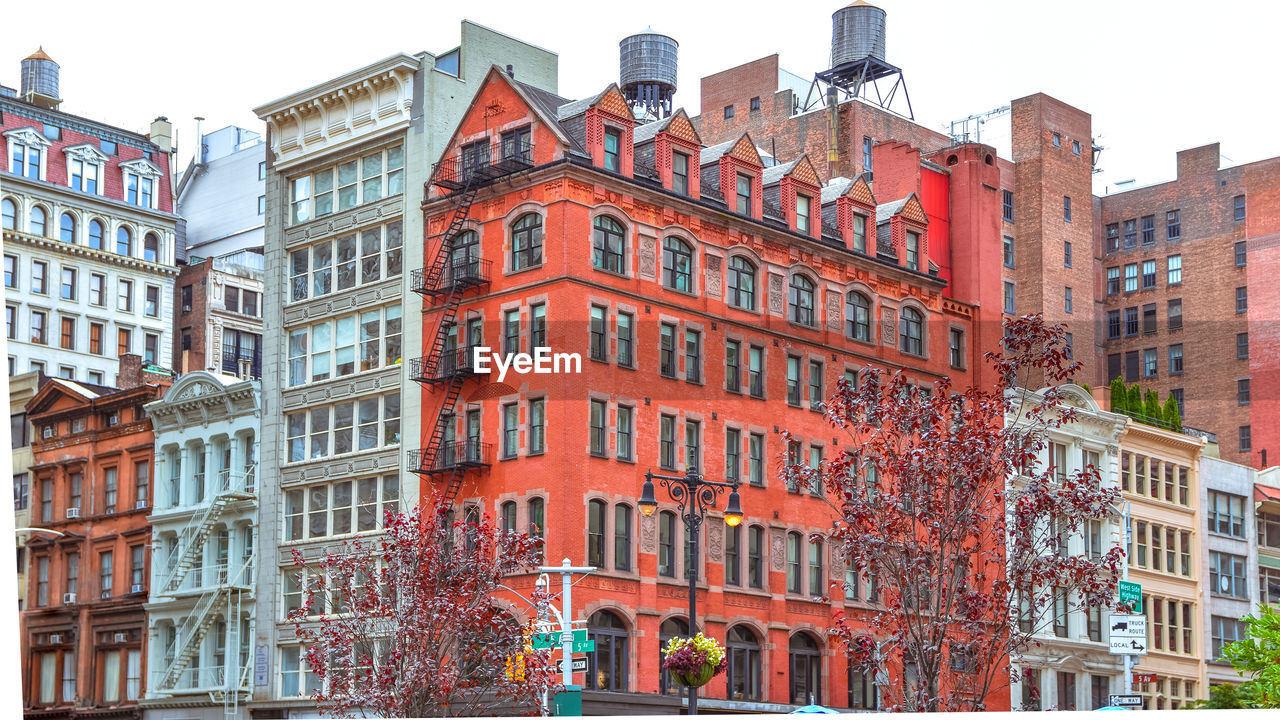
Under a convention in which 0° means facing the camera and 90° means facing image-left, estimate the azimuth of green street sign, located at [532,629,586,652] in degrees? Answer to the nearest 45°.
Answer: approximately 0°

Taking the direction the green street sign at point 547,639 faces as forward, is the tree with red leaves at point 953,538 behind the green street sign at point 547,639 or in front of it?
in front
